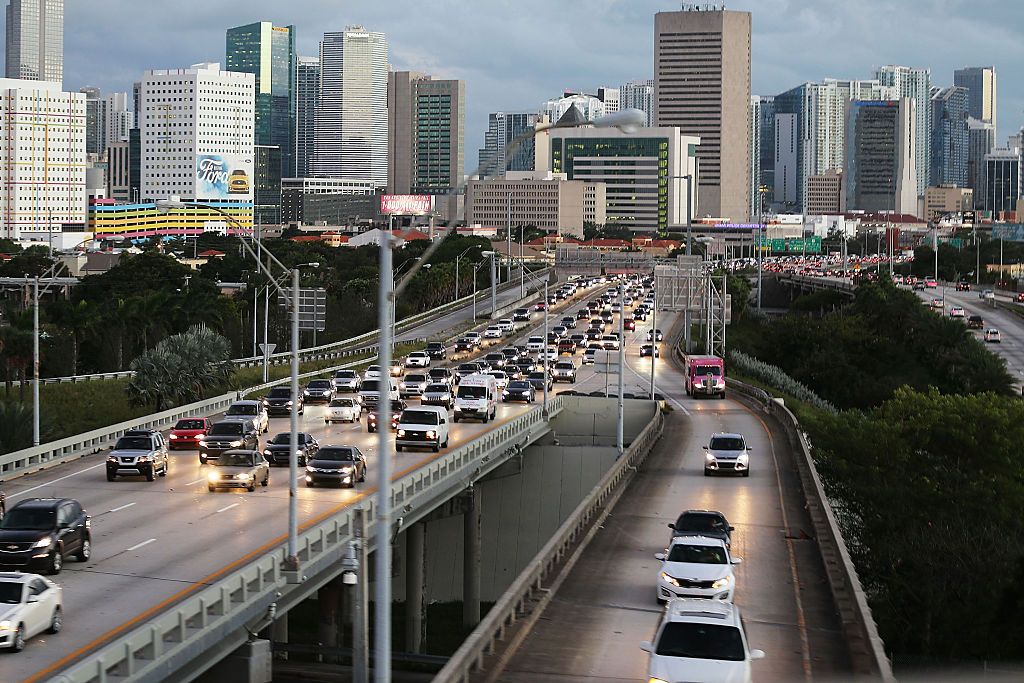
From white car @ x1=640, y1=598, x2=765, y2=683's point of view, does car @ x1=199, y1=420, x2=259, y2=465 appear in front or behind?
behind

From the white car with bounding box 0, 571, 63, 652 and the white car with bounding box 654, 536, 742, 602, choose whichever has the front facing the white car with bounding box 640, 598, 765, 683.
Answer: the white car with bounding box 654, 536, 742, 602

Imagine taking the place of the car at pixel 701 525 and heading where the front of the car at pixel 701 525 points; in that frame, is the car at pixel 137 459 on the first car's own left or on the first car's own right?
on the first car's own right

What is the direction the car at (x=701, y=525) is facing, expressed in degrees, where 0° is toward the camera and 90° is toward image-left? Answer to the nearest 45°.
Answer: approximately 0°

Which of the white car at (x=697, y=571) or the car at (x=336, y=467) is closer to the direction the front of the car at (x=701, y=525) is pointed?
the white car

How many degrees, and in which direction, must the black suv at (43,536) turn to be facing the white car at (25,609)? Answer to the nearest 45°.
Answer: approximately 45° to its left

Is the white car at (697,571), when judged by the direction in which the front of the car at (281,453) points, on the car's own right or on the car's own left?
on the car's own left

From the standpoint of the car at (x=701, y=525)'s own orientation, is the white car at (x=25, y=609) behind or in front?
in front

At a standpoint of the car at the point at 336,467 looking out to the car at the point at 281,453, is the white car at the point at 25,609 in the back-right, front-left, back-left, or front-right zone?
back-left
